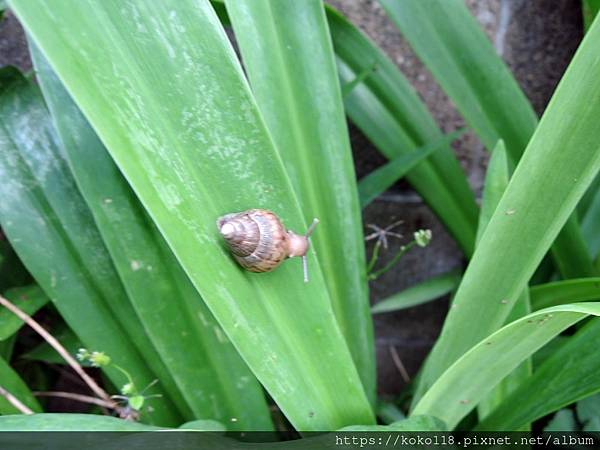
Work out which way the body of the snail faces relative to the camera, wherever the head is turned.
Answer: to the viewer's right
